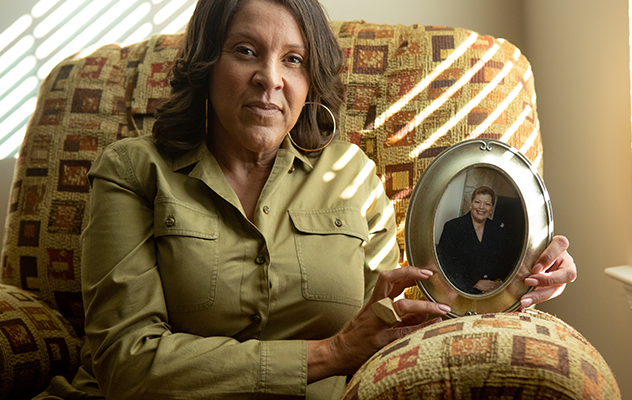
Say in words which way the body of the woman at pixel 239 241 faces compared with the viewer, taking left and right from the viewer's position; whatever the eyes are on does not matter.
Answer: facing the viewer

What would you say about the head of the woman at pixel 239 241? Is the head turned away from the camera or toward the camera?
toward the camera
